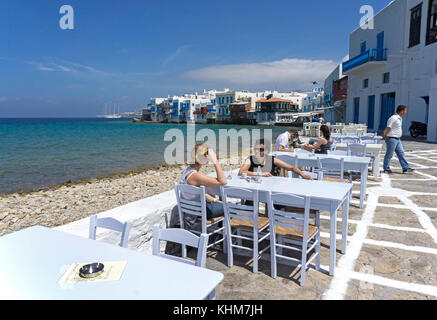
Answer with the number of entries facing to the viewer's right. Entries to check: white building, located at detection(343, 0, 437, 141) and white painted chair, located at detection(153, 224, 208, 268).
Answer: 0

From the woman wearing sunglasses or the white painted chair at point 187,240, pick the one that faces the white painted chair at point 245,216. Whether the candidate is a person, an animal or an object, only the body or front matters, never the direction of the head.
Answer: the woman wearing sunglasses

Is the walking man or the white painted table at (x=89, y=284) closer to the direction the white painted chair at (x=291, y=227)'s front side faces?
the walking man

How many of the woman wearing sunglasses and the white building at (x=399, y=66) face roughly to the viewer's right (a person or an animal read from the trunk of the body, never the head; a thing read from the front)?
0

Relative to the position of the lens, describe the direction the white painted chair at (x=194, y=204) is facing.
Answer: facing away from the viewer and to the right of the viewer

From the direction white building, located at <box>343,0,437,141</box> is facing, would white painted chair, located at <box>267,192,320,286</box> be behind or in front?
in front

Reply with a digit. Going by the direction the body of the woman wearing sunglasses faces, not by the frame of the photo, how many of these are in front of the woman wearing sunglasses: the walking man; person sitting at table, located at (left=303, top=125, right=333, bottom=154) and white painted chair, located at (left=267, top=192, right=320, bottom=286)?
1

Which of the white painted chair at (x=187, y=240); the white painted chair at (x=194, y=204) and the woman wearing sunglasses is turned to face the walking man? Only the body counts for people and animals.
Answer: the white painted chair at (x=194, y=204)

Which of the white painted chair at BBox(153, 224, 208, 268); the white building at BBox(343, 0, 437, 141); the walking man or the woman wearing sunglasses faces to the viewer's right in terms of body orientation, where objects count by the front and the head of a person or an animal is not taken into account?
the walking man

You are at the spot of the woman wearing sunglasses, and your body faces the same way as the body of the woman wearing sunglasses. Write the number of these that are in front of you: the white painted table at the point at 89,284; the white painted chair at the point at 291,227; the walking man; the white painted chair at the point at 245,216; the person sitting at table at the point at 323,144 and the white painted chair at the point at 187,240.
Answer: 4

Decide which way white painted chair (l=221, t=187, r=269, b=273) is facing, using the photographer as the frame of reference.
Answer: facing away from the viewer and to the right of the viewer

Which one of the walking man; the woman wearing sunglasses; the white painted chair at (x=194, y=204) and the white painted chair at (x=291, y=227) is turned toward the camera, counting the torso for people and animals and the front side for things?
the woman wearing sunglasses

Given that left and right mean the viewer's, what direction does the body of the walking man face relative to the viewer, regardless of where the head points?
facing to the right of the viewer

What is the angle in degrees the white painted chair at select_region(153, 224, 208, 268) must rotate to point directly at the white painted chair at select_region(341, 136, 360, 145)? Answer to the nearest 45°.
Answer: approximately 180°

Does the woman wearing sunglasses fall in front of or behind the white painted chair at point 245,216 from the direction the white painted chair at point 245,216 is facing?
in front

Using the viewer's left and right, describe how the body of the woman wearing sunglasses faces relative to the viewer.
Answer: facing the viewer

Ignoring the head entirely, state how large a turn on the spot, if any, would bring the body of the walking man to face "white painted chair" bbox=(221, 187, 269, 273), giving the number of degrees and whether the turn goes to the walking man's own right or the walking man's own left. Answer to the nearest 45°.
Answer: approximately 90° to the walking man's own right

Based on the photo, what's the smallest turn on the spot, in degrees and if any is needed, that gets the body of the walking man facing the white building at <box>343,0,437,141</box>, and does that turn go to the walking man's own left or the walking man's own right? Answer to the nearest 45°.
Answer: approximately 90° to the walking man's own left
